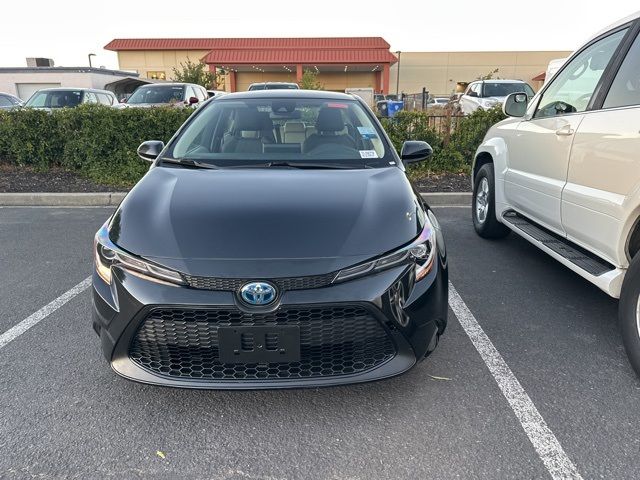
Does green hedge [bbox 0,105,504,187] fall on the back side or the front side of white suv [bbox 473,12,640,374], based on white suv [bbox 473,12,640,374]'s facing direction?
on the front side

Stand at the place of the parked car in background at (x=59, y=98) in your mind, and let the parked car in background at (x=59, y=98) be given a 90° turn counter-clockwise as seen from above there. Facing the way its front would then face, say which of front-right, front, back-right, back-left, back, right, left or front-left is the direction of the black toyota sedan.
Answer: front-right

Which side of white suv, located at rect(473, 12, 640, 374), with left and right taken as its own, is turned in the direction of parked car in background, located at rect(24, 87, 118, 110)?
front

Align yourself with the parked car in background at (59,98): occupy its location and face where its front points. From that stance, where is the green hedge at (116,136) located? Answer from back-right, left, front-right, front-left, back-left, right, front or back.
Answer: front-left

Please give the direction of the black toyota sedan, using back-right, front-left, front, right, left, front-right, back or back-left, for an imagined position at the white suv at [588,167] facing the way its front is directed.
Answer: left

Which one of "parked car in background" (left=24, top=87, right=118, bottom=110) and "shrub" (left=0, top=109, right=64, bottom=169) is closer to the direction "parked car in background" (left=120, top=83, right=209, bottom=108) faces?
the shrub

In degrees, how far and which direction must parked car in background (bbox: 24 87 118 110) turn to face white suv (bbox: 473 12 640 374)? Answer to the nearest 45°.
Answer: approximately 45° to its left

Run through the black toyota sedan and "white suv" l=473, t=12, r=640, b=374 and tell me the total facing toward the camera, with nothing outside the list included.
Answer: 1

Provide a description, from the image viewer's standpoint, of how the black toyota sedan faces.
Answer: facing the viewer

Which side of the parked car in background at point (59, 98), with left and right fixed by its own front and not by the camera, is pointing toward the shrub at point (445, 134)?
left

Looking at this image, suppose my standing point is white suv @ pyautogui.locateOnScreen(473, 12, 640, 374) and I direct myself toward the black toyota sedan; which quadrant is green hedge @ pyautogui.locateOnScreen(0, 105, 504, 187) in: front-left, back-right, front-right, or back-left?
front-right

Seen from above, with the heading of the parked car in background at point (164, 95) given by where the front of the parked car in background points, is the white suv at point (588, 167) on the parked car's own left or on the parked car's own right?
on the parked car's own left

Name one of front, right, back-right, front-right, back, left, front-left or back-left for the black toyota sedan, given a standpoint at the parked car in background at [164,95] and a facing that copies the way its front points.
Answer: front-left

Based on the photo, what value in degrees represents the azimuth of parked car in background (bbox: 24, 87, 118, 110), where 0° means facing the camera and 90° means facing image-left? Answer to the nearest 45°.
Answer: approximately 45°

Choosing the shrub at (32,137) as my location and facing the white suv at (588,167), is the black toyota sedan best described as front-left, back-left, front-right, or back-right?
front-right

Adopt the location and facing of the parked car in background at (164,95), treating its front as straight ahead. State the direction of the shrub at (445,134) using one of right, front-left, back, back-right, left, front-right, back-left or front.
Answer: left

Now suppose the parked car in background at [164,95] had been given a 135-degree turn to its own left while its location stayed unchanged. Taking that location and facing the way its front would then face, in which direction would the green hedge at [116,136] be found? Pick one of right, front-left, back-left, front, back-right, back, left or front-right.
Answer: right
